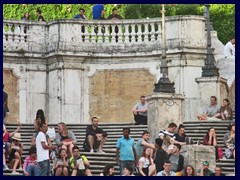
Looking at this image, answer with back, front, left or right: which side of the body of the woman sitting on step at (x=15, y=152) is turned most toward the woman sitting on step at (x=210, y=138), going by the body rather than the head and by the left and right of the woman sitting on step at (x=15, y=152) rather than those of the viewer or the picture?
left

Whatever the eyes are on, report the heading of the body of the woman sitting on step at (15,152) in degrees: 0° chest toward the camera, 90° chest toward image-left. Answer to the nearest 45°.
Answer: approximately 0°

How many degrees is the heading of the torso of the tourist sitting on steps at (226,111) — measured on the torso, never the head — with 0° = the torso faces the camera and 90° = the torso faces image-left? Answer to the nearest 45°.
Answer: approximately 45°

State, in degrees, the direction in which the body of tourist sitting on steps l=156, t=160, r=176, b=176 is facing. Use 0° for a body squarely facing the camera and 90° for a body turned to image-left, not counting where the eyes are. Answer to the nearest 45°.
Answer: approximately 0°

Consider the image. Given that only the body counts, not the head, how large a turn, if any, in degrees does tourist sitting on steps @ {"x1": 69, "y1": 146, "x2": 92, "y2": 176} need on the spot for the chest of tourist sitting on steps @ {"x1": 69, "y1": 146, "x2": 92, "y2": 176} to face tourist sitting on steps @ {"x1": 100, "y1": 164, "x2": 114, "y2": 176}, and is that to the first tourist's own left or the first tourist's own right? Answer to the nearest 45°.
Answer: approximately 45° to the first tourist's own left

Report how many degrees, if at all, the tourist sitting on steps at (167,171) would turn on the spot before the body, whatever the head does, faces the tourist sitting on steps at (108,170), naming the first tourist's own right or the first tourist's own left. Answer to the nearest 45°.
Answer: approximately 90° to the first tourist's own right
